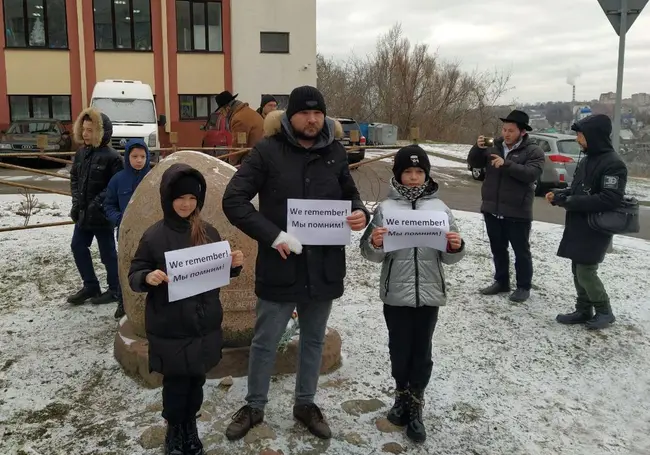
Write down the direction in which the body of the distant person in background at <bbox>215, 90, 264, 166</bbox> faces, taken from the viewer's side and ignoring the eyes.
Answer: to the viewer's left

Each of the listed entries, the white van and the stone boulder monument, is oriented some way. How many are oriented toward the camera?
2

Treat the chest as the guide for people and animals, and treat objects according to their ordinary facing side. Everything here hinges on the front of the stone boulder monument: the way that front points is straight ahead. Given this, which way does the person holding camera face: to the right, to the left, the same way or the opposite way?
to the right

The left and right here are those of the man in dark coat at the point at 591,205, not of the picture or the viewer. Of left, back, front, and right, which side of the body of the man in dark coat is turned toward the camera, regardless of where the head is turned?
left

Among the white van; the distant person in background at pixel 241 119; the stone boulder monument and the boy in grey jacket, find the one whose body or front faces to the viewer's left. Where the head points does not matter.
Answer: the distant person in background

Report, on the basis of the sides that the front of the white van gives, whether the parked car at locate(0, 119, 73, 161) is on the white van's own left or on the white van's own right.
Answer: on the white van's own right

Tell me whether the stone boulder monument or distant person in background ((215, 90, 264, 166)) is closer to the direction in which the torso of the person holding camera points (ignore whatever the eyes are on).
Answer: the stone boulder monument

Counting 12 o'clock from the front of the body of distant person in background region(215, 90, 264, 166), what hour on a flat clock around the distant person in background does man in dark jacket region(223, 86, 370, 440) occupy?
The man in dark jacket is roughly at 9 o'clock from the distant person in background.
